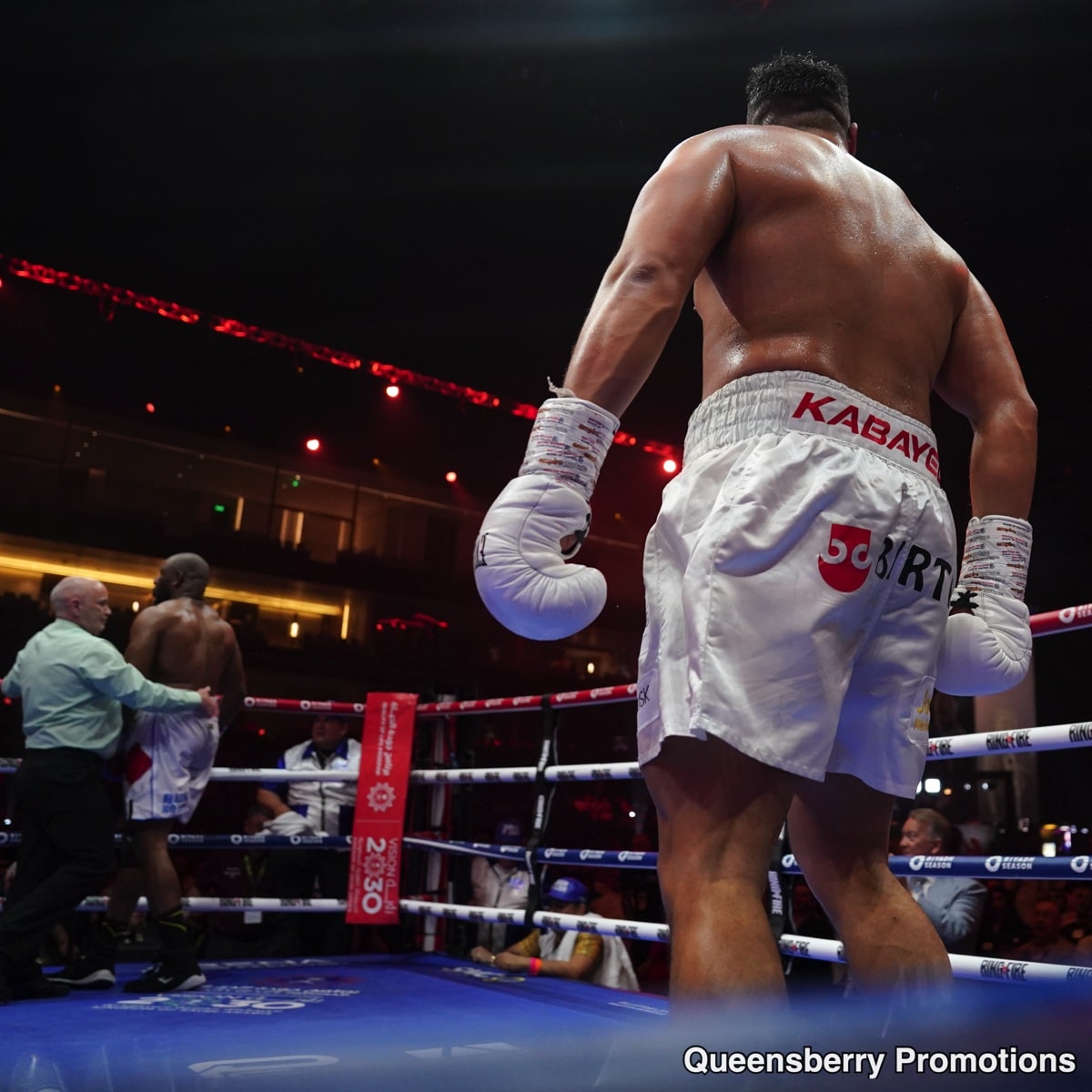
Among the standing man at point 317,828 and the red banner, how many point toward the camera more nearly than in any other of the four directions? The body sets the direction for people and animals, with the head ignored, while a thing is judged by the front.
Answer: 2

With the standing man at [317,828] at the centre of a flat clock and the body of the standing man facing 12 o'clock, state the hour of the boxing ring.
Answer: The boxing ring is roughly at 12 o'clock from the standing man.

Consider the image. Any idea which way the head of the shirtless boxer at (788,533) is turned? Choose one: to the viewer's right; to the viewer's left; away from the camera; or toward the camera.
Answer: away from the camera

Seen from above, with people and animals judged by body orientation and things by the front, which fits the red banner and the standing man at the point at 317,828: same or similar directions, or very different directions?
same or similar directions

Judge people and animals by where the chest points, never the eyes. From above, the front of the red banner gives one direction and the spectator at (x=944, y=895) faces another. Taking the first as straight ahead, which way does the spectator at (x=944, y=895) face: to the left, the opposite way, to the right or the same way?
to the right

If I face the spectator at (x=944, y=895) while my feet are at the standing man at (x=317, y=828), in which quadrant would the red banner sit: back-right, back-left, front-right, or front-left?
front-right

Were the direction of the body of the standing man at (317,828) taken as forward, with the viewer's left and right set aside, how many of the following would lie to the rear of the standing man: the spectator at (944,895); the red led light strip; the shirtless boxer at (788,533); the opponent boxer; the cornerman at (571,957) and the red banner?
1

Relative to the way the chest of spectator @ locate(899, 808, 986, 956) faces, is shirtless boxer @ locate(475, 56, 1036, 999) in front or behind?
in front

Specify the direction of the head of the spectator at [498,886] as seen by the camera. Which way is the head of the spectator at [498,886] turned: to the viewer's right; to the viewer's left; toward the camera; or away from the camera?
toward the camera

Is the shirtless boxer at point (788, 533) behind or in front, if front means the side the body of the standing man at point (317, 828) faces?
in front

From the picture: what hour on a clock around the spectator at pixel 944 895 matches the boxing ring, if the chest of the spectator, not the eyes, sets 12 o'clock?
The boxing ring is roughly at 11 o'clock from the spectator.

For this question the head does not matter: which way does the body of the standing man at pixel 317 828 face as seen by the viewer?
toward the camera

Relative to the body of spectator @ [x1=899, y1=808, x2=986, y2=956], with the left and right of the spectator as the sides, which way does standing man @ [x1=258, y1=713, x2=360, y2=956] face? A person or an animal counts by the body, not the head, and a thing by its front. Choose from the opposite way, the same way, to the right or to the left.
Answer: to the left

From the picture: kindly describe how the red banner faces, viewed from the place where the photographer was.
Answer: facing the viewer

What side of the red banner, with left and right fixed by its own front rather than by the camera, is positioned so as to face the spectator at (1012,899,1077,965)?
left

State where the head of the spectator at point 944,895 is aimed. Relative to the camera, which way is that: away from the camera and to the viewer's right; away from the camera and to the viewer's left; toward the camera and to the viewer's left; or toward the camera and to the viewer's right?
toward the camera and to the viewer's left
